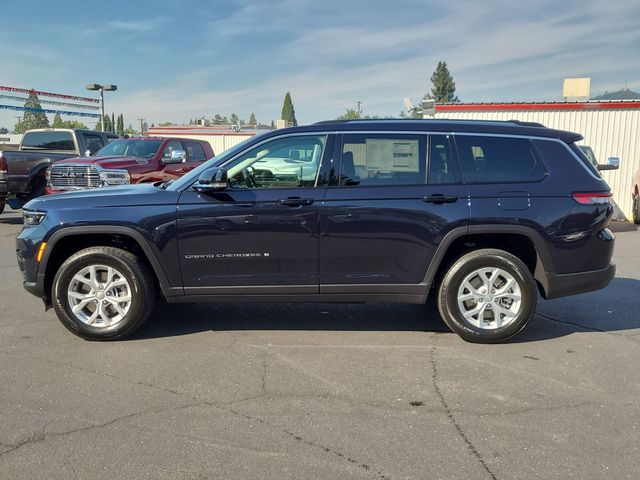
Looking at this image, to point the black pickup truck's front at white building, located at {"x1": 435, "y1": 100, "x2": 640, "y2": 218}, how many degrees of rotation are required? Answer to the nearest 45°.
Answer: approximately 45° to its right

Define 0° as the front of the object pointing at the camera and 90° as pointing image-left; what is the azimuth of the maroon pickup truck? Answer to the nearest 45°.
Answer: approximately 45°

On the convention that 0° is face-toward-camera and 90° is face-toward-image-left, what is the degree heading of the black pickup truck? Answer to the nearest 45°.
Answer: approximately 225°

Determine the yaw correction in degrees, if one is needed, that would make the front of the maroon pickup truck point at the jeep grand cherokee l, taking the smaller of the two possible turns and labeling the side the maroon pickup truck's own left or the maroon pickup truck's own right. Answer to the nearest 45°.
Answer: approximately 45° to the maroon pickup truck's own left

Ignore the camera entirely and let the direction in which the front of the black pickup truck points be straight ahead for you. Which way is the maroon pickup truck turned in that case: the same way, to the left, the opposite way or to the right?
the opposite way

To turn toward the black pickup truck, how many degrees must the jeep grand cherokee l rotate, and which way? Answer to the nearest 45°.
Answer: approximately 45° to its right

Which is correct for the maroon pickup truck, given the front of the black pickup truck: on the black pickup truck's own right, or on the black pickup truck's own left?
on the black pickup truck's own right

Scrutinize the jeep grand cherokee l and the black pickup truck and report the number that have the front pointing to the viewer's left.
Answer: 1

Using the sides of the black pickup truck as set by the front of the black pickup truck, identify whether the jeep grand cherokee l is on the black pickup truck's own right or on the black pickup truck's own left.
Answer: on the black pickup truck's own right

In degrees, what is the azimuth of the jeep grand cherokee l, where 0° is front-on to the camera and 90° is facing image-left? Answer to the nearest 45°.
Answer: approximately 90°

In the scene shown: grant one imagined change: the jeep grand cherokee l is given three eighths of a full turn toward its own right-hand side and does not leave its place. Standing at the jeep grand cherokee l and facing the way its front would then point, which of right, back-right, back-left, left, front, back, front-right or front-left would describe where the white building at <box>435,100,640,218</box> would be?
front

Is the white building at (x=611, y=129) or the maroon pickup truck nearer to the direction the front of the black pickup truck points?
the white building

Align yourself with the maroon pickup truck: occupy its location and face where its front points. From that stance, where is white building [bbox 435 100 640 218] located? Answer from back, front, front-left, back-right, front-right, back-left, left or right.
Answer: back-left
